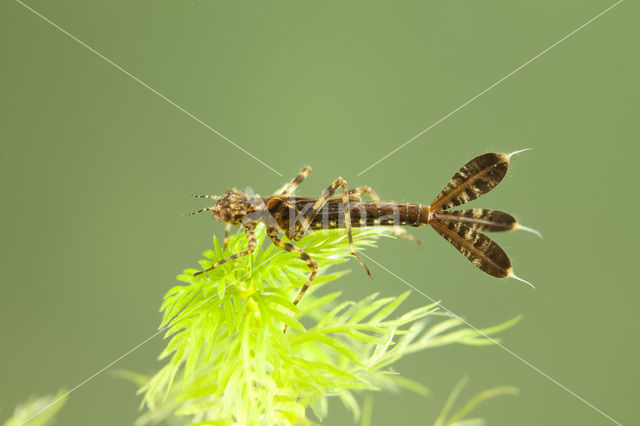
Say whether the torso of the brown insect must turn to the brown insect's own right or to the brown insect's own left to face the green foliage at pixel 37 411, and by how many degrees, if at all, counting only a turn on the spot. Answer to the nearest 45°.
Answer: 0° — it already faces it

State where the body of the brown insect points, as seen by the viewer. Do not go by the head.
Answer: to the viewer's left
